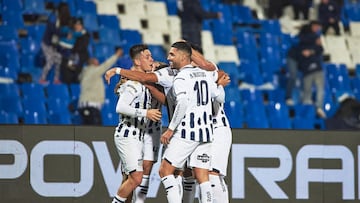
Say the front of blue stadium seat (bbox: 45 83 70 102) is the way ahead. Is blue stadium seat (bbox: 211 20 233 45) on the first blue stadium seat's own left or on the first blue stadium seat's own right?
on the first blue stadium seat's own left

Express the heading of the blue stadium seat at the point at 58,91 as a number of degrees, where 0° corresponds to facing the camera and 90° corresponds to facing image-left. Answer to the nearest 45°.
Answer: approximately 0°

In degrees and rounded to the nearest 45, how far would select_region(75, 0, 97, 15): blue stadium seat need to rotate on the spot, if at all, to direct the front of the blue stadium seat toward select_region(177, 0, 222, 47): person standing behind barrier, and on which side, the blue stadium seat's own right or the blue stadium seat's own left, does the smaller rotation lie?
approximately 90° to the blue stadium seat's own left

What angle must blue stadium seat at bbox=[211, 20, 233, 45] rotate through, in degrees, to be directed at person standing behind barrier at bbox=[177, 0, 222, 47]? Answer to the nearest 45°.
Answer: approximately 90° to its right

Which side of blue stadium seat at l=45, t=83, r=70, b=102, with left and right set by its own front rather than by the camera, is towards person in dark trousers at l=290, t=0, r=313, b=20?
left

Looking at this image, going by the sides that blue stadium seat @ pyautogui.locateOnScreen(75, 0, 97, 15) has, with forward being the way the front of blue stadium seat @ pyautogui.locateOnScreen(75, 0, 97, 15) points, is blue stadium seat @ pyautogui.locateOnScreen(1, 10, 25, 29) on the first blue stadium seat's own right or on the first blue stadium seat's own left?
on the first blue stadium seat's own right

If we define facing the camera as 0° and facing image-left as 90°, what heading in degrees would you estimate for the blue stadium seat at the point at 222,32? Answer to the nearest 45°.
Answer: approximately 0°
